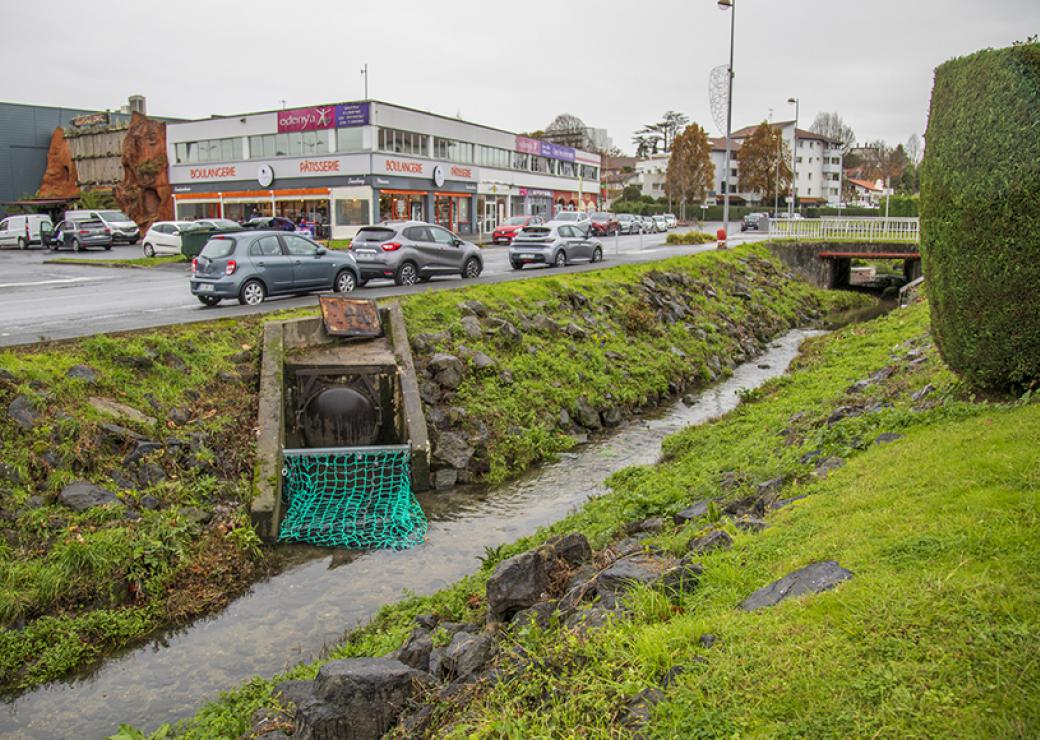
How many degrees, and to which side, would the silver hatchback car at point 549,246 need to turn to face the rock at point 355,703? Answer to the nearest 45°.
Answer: approximately 135° to its right

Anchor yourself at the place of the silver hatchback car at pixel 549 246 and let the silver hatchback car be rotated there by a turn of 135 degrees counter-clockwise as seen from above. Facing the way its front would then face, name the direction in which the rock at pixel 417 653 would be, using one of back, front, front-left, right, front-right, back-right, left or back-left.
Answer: left

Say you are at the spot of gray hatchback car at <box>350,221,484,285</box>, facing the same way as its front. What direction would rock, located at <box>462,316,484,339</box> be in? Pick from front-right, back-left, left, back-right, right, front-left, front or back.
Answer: back-right

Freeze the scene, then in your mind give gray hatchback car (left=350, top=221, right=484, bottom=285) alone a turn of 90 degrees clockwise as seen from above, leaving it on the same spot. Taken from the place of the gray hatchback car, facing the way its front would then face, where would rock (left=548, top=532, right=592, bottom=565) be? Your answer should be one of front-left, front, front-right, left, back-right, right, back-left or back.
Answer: front-right

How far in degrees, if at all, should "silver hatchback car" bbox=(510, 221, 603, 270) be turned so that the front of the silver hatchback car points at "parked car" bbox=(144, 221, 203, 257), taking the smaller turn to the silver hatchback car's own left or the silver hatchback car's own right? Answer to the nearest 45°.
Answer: approximately 90° to the silver hatchback car's own left

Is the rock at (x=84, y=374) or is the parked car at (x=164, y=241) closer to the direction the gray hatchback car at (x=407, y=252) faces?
the parked car

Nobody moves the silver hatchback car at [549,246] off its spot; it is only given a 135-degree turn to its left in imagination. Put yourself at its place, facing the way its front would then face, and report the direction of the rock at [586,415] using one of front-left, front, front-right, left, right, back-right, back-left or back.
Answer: left

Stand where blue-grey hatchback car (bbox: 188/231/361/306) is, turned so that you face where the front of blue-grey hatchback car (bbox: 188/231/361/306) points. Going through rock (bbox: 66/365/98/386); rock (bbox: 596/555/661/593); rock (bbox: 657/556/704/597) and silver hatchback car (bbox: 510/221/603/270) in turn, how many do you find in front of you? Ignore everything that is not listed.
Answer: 1

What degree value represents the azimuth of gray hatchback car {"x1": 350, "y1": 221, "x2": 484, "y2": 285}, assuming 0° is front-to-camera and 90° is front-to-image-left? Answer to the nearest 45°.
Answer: approximately 225°

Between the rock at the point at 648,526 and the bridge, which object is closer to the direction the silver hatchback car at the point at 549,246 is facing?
the bridge

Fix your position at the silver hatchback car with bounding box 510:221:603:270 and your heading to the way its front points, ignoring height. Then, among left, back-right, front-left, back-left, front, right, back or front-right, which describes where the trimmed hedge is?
back-right

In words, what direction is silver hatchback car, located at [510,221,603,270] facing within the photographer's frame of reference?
facing away from the viewer and to the right of the viewer

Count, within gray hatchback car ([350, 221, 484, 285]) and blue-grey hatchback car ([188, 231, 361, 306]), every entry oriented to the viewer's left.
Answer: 0

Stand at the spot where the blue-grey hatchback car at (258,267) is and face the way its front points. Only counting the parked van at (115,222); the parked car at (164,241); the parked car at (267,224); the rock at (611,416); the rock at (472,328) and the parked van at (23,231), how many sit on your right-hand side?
2
